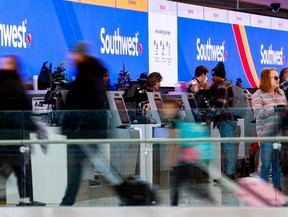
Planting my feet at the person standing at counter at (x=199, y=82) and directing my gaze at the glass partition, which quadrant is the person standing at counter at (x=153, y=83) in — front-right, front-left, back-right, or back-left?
front-right

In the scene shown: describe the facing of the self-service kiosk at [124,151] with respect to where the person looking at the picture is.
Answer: facing the viewer and to the right of the viewer

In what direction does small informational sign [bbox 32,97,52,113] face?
toward the camera

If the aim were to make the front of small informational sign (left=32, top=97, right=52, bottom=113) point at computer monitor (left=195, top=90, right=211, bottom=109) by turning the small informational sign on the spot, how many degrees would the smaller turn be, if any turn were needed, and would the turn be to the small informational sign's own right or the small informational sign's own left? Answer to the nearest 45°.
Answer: approximately 90° to the small informational sign's own left

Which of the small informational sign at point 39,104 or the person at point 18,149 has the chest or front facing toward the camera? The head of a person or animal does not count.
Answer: the small informational sign

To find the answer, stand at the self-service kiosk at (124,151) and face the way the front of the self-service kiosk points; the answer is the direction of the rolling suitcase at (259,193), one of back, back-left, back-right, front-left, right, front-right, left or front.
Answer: front-left
